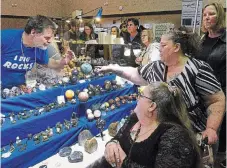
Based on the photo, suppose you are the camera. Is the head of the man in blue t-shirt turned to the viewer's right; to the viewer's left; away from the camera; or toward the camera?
to the viewer's right

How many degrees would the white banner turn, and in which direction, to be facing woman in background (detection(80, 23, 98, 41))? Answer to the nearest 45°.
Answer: approximately 45° to its right

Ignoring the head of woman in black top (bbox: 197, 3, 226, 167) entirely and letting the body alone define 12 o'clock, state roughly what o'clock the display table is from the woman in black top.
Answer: The display table is roughly at 12 o'clock from the woman in black top.

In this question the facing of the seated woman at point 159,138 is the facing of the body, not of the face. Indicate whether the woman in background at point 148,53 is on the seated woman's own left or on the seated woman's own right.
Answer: on the seated woman's own right

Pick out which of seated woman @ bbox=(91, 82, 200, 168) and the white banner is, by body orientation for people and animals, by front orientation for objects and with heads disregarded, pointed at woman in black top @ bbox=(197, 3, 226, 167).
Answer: the white banner

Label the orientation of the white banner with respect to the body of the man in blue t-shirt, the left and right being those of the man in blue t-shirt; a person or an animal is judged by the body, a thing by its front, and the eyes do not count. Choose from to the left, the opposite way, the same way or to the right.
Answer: to the right

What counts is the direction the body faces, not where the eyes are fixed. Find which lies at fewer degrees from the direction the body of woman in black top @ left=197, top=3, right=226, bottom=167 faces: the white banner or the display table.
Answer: the display table

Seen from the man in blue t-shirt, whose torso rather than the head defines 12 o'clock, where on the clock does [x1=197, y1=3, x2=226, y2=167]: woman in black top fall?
The woman in black top is roughly at 11 o'clock from the man in blue t-shirt.

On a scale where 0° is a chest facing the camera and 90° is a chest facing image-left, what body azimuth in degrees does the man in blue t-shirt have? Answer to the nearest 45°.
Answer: approximately 315°

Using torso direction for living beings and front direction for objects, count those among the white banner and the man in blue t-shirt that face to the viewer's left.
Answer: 0

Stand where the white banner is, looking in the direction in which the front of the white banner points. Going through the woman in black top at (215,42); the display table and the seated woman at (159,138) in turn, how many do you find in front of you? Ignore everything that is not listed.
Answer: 3
